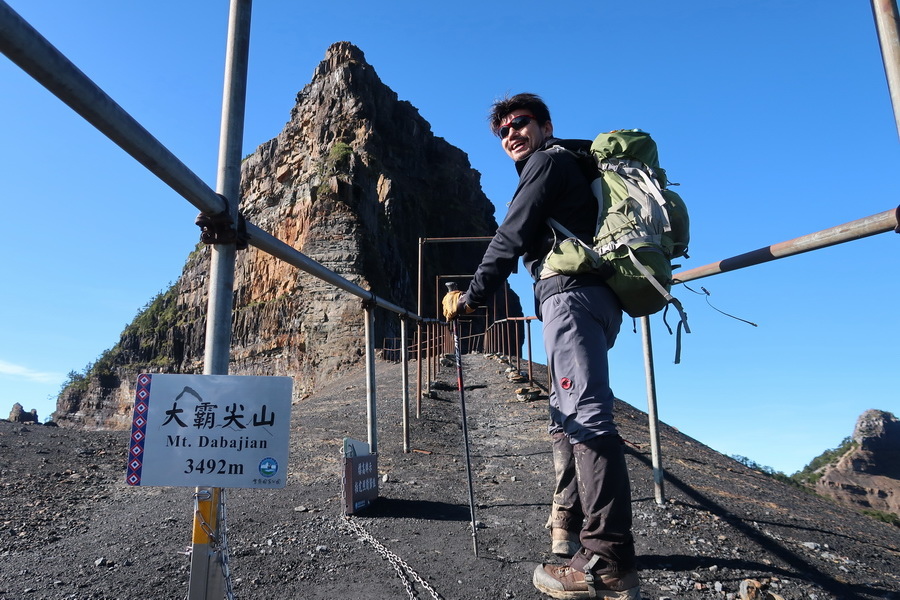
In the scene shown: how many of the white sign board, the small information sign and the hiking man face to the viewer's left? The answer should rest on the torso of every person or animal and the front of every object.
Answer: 1

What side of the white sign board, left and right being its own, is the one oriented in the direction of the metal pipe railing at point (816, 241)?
left

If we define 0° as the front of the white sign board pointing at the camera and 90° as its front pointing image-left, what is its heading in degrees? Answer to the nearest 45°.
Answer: approximately 0°

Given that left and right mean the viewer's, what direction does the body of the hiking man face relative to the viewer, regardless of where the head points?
facing to the left of the viewer

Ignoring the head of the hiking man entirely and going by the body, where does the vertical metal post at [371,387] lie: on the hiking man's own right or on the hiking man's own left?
on the hiking man's own right

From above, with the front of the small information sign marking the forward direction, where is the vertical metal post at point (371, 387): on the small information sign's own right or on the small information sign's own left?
on the small information sign's own left

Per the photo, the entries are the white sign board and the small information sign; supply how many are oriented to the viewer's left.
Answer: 0

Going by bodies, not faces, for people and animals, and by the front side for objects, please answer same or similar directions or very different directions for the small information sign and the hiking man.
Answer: very different directions

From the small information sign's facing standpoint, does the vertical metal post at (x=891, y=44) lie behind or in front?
in front

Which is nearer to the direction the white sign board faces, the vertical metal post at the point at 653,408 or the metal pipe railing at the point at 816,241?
the metal pipe railing

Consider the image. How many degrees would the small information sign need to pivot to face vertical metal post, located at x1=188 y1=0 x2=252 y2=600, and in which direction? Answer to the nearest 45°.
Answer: approximately 45° to its right

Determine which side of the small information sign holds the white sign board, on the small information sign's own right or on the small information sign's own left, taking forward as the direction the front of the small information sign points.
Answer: on the small information sign's own right

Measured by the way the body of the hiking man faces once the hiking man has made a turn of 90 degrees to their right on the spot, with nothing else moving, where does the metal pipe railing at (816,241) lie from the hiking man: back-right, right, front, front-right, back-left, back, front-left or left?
right

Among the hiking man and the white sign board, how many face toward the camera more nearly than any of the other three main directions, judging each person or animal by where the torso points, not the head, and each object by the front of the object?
1

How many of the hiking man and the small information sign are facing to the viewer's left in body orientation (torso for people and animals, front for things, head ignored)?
1
